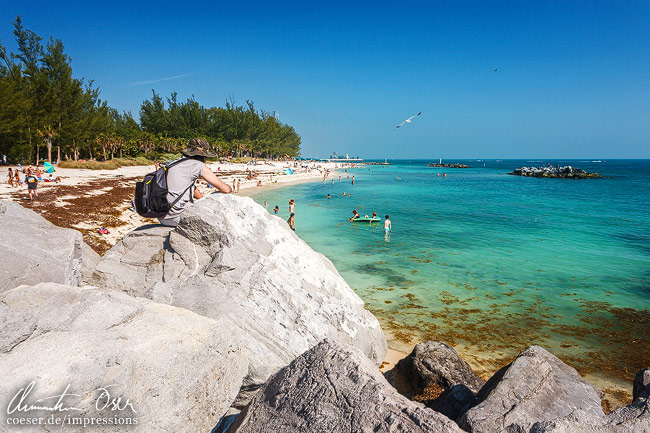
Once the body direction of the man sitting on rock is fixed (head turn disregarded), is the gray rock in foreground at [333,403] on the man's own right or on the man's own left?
on the man's own right

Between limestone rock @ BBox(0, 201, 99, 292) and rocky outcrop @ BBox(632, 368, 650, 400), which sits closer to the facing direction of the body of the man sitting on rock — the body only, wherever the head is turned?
the rocky outcrop

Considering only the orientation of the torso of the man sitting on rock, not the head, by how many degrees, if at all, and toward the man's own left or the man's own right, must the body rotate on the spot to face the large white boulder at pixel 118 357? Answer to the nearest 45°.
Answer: approximately 135° to the man's own right

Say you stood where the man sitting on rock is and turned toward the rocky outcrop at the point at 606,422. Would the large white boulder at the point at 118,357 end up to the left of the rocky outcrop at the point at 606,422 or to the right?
right

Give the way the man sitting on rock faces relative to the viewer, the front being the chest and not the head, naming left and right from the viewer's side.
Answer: facing away from the viewer and to the right of the viewer

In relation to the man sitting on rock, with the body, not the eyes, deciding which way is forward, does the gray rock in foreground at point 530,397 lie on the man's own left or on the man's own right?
on the man's own right

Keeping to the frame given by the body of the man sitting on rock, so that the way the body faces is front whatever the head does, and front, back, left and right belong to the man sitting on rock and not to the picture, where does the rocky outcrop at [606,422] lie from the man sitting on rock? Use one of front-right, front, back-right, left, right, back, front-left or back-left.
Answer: right

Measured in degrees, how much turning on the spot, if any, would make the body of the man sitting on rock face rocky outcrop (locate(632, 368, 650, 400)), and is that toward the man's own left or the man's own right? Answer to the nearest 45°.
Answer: approximately 90° to the man's own right

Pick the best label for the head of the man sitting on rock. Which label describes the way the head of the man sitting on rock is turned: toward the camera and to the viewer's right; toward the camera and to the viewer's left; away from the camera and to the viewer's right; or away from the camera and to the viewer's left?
away from the camera and to the viewer's right

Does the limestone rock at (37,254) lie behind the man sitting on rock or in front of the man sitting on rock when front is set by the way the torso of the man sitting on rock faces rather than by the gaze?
behind
